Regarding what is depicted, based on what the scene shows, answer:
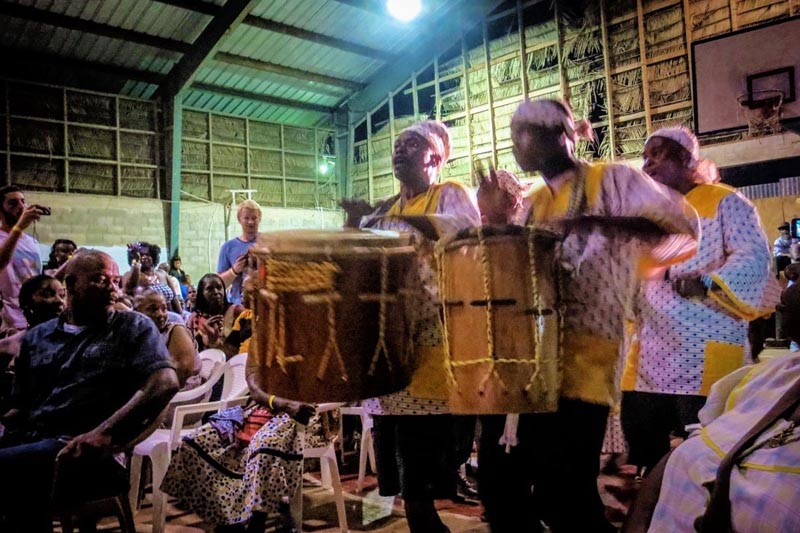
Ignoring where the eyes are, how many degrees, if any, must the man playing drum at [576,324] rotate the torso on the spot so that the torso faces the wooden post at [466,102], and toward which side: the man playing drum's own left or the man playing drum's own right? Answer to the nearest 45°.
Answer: approximately 135° to the man playing drum's own right

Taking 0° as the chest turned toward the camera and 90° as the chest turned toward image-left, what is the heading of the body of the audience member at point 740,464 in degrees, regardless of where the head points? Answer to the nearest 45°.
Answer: approximately 45°

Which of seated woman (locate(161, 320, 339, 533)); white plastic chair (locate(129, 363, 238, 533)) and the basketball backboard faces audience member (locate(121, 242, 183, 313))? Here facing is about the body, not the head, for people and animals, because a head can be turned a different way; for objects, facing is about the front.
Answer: the basketball backboard

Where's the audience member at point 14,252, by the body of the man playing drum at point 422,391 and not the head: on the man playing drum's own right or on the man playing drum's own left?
on the man playing drum's own right

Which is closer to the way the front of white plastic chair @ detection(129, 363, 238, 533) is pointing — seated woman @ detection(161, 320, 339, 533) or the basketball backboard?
the seated woman
